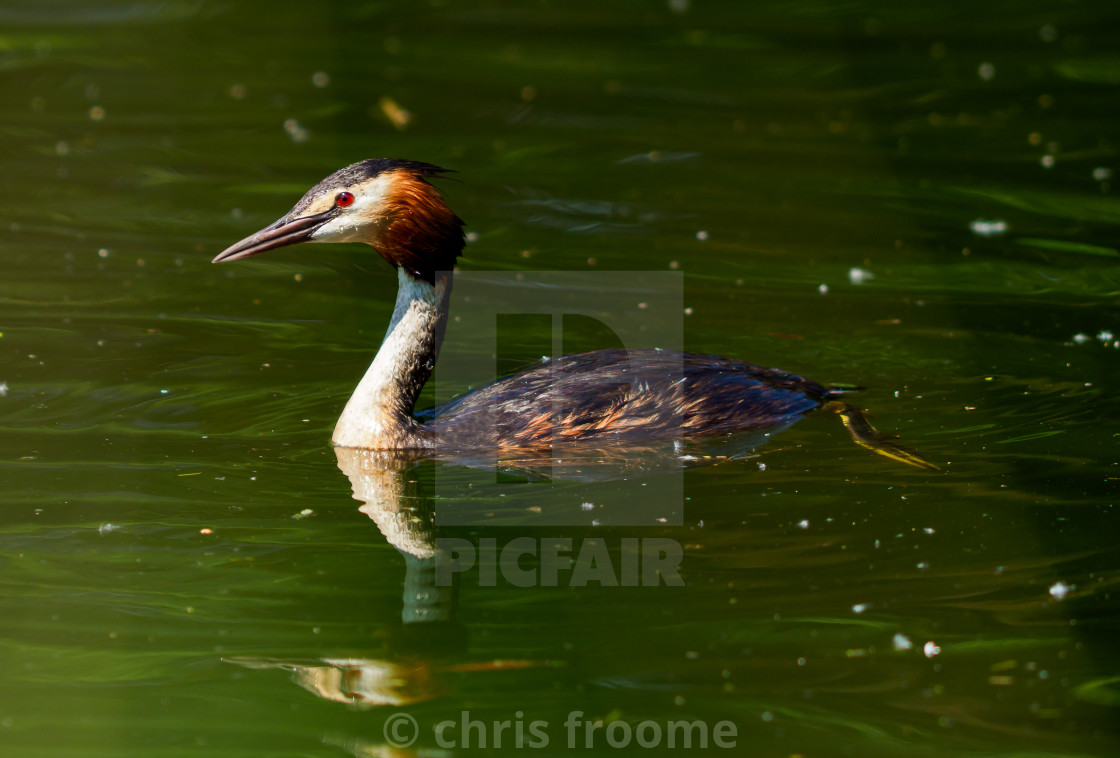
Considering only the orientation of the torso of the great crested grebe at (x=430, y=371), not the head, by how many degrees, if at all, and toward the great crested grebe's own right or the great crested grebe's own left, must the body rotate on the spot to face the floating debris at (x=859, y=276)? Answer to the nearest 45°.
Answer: approximately 135° to the great crested grebe's own right

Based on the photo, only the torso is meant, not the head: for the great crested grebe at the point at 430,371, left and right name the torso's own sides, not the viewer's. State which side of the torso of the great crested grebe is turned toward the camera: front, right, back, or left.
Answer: left

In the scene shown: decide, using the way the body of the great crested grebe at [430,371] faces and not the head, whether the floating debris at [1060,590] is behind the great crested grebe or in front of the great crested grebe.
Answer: behind

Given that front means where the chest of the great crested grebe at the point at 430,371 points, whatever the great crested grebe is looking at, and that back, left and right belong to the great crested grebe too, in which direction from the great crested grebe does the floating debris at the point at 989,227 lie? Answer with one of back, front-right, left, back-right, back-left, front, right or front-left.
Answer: back-right

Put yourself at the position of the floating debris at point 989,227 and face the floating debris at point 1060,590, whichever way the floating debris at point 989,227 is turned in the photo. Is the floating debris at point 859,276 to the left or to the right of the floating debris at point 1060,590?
right
